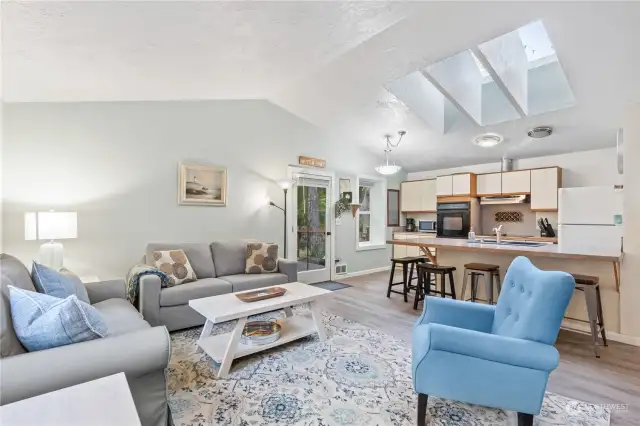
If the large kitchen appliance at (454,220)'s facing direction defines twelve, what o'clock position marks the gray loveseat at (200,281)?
The gray loveseat is roughly at 1 o'clock from the large kitchen appliance.

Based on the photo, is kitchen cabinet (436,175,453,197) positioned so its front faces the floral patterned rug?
yes

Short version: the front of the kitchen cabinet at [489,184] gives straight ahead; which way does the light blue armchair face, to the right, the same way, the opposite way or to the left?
to the right

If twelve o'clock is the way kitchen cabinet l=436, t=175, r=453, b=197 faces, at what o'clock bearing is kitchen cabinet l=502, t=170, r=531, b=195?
kitchen cabinet l=502, t=170, r=531, b=195 is roughly at 10 o'clock from kitchen cabinet l=436, t=175, r=453, b=197.

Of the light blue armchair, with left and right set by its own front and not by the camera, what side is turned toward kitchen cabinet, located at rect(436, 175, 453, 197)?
right

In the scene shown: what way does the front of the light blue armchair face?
to the viewer's left

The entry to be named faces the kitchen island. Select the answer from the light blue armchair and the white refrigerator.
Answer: the white refrigerator

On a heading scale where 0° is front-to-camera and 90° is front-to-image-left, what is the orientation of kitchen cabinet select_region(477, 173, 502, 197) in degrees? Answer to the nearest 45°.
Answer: approximately 0°
